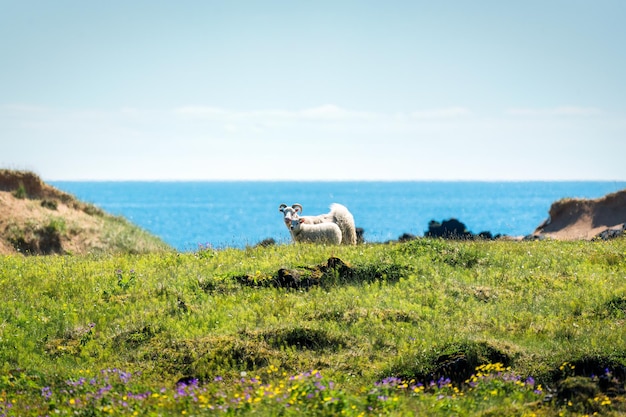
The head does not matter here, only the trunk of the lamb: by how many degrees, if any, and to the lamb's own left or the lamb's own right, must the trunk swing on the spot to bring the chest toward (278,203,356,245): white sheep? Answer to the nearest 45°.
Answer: approximately 135° to the lamb's own right

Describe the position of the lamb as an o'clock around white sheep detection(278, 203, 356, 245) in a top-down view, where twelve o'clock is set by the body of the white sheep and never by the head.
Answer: The lamb is roughly at 10 o'clock from the white sheep.

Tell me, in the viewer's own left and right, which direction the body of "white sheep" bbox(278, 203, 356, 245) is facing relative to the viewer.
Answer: facing to the left of the viewer

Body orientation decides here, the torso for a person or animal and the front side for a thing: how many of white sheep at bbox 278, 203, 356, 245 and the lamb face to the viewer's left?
2

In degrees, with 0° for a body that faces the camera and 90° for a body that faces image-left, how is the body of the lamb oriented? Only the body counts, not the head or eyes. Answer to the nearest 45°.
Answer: approximately 90°
